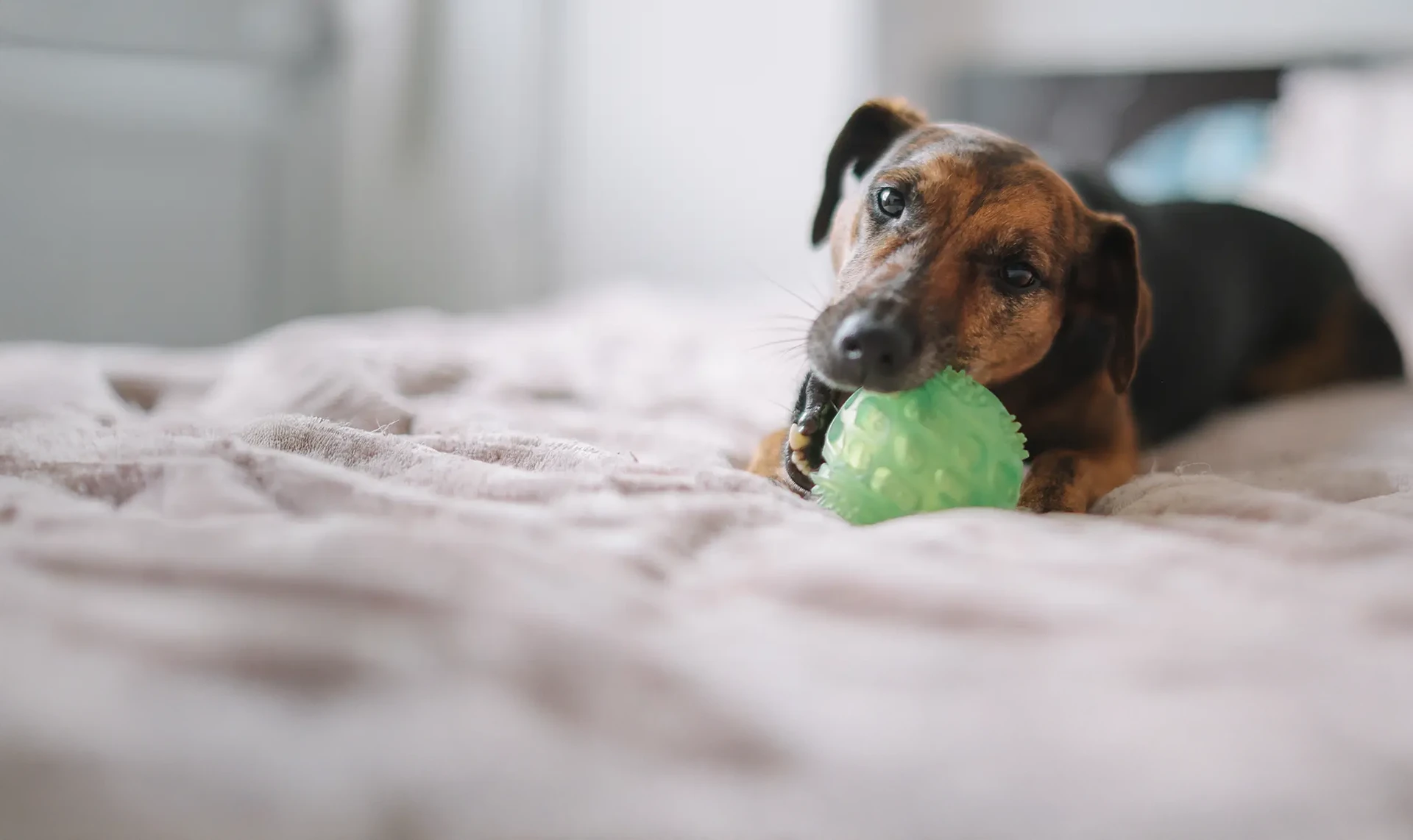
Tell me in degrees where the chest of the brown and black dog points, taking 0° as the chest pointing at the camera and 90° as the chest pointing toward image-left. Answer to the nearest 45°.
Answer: approximately 45°
